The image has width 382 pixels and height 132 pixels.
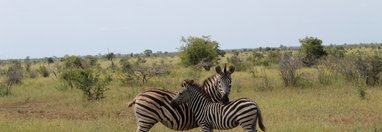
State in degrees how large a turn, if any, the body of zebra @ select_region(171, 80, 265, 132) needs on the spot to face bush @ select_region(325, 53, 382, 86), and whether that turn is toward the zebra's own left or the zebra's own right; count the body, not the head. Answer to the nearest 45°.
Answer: approximately 135° to the zebra's own right

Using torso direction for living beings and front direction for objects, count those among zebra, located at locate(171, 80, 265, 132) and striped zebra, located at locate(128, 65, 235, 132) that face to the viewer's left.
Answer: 1

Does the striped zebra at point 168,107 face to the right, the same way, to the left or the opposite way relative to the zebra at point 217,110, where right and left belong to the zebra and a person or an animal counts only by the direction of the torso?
the opposite way

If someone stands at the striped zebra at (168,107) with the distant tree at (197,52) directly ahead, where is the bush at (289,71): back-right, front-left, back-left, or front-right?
front-right

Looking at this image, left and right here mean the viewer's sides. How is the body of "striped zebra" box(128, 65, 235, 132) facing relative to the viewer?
facing to the right of the viewer

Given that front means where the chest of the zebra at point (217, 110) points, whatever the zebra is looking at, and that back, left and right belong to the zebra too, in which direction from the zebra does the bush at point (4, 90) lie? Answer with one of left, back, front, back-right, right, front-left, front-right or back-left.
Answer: front-right

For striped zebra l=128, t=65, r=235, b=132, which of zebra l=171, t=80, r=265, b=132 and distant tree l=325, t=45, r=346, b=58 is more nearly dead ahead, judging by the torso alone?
the zebra

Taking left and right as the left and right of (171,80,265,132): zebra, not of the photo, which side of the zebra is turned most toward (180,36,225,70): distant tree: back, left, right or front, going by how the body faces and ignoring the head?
right

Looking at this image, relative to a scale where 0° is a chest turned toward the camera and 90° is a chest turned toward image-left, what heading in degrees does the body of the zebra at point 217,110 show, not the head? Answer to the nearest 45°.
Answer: approximately 90°

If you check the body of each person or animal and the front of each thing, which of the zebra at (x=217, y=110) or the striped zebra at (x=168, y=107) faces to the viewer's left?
the zebra

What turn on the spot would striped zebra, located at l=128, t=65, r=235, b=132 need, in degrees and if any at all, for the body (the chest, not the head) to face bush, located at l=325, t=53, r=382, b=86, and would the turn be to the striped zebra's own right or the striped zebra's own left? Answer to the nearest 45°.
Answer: approximately 45° to the striped zebra's own left
